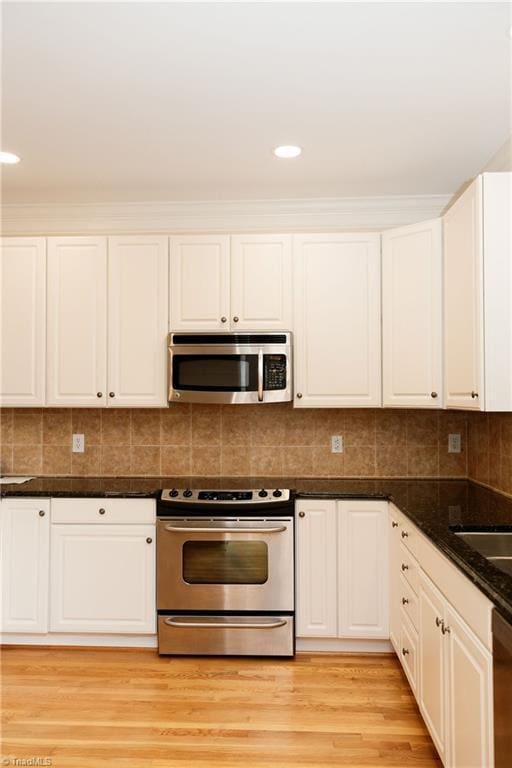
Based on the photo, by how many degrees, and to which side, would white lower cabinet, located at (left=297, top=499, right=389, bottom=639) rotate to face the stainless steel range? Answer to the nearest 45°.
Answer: approximately 90° to its right

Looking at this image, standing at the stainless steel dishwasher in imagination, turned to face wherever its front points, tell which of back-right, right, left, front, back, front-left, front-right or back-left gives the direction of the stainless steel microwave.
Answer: front-right

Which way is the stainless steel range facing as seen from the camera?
toward the camera

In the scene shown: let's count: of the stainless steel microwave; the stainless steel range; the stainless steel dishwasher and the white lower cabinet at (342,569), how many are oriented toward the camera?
3

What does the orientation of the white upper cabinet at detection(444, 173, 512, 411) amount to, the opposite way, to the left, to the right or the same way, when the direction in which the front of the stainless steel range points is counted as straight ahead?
to the right

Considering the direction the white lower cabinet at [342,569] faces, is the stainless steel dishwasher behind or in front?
in front

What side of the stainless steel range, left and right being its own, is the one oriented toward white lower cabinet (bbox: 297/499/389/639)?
left

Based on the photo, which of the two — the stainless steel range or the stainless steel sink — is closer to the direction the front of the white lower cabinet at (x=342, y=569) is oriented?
the stainless steel sink

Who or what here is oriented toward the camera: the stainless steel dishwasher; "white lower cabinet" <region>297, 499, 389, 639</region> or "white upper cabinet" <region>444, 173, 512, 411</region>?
the white lower cabinet

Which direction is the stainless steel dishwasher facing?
to the viewer's left

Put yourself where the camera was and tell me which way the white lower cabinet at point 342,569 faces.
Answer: facing the viewer

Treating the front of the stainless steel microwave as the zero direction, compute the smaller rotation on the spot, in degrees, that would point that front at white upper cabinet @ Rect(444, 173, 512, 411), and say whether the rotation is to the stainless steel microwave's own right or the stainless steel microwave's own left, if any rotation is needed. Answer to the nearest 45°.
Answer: approximately 45° to the stainless steel microwave's own left
